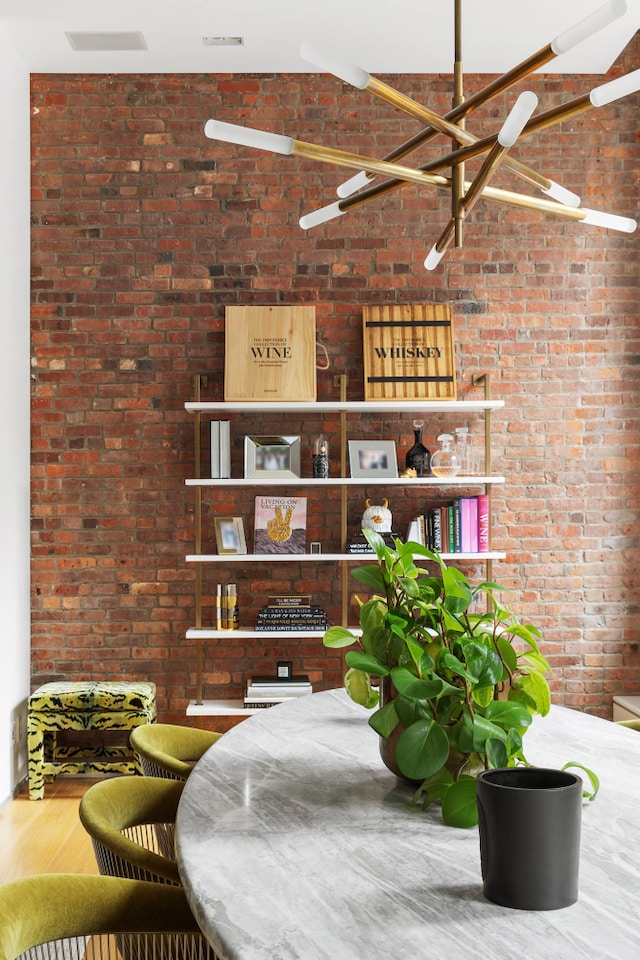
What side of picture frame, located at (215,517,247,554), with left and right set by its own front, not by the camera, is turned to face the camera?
front

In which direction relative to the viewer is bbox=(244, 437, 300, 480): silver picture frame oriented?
toward the camera

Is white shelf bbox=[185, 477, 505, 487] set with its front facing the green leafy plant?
yes

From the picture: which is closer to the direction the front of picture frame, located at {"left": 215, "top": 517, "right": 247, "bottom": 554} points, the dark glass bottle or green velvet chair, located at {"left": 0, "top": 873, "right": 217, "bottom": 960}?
the green velvet chair

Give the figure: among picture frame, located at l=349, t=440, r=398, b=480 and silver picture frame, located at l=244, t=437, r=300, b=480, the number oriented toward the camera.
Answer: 2

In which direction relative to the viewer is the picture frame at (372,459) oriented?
toward the camera

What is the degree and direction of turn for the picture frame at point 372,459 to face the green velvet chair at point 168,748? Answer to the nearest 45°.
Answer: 0° — it already faces it

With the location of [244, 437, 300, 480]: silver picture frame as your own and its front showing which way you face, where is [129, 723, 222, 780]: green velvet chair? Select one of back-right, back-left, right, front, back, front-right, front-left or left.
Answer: front

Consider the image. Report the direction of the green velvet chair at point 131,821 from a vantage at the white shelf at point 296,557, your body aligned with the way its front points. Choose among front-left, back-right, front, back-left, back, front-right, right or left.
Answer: front

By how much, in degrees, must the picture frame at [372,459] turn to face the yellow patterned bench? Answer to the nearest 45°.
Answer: approximately 90° to its right

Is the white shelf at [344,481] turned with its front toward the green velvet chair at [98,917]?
yes

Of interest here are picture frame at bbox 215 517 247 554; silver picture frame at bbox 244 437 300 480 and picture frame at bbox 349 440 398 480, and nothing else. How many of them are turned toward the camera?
3

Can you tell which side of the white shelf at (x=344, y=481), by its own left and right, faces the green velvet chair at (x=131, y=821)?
front
